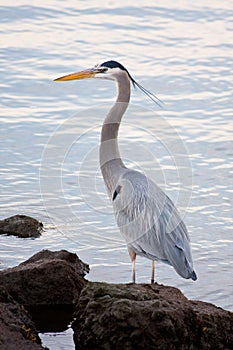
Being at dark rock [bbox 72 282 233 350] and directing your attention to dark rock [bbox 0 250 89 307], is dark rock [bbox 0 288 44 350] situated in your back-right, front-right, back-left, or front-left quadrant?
front-left

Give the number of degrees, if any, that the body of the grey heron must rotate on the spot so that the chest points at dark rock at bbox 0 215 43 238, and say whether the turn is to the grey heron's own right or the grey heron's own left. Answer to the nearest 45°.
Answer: approximately 45° to the grey heron's own right

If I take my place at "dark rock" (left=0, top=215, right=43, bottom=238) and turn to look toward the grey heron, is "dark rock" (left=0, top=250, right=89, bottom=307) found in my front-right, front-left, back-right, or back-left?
front-right

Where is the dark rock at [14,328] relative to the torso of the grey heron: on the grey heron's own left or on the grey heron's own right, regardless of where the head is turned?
on the grey heron's own left

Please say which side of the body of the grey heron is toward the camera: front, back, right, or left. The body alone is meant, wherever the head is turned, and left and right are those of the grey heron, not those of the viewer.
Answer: left

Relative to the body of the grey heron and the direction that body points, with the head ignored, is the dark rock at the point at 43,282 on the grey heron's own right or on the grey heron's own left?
on the grey heron's own left
